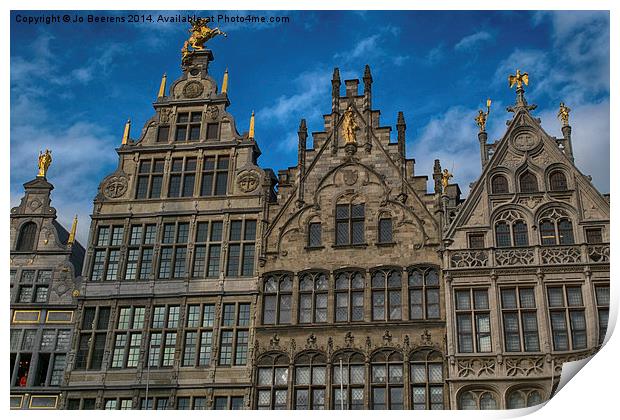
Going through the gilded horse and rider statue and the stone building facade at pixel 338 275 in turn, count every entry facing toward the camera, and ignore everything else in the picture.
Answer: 1

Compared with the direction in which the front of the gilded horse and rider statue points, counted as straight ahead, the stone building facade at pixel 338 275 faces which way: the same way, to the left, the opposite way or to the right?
to the right

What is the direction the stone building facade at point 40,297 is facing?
toward the camera

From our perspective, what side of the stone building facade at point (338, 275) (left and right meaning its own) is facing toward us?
front

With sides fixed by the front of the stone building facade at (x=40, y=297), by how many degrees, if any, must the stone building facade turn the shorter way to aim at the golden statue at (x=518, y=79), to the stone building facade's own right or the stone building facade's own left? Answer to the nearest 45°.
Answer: approximately 45° to the stone building facade's own left

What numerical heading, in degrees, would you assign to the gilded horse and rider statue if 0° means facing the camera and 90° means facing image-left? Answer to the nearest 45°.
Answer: approximately 270°
